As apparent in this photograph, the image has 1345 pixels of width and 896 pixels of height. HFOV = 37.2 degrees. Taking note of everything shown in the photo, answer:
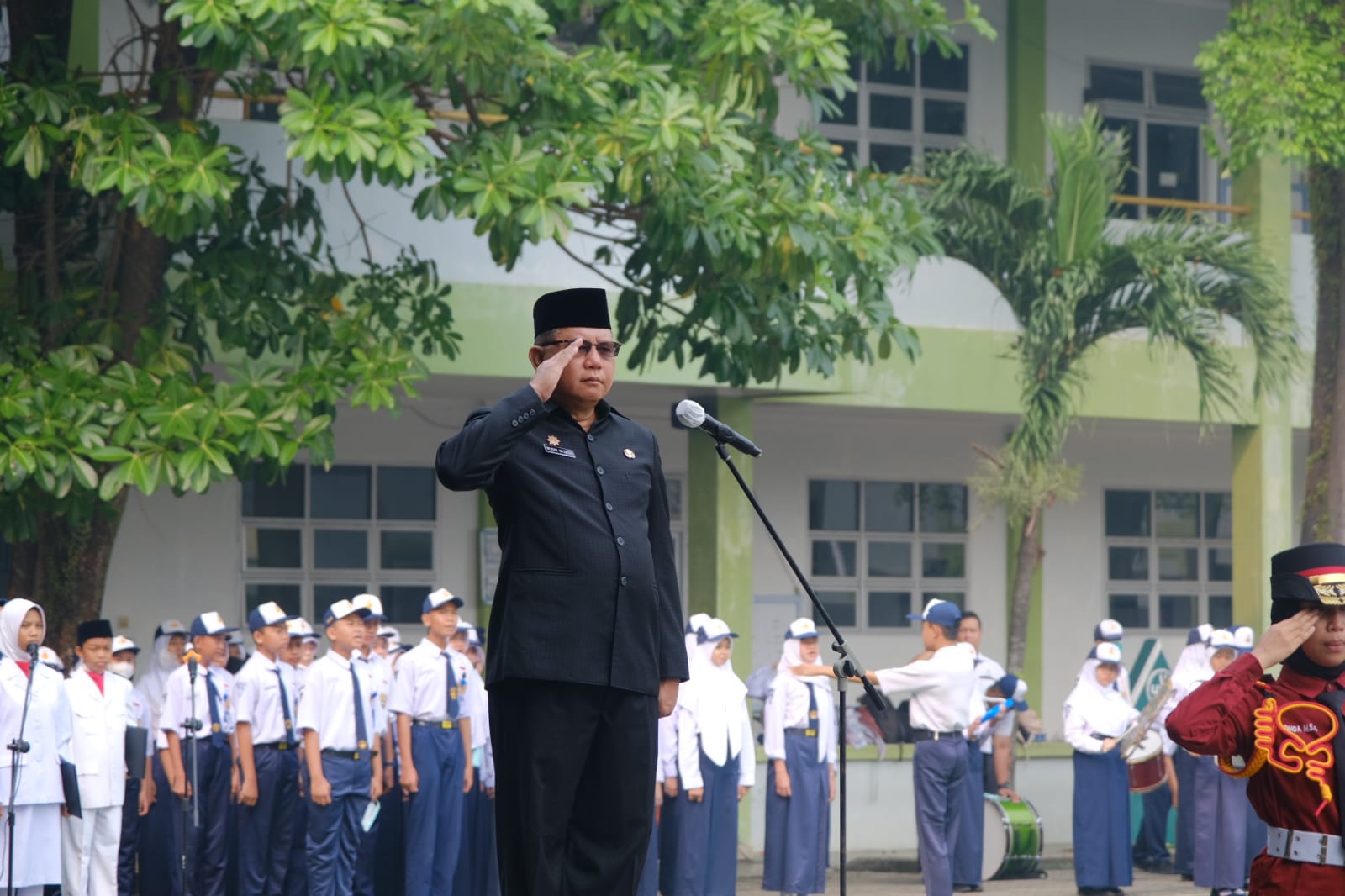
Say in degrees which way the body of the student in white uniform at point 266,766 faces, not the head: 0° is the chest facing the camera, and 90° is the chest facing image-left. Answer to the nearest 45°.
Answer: approximately 315°

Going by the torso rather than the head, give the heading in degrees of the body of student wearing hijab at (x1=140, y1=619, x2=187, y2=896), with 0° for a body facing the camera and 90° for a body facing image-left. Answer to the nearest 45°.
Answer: approximately 315°

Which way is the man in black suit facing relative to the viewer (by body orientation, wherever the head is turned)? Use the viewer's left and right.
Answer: facing the viewer and to the right of the viewer

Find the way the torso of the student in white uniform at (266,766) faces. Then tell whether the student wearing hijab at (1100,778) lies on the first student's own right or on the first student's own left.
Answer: on the first student's own left

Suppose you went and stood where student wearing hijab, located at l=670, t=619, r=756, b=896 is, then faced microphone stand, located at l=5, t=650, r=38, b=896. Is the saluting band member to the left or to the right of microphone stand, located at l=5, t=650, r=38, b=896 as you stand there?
left

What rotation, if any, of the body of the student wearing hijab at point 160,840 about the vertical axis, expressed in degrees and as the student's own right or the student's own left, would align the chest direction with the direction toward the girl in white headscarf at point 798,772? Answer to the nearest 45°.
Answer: approximately 45° to the student's own left
